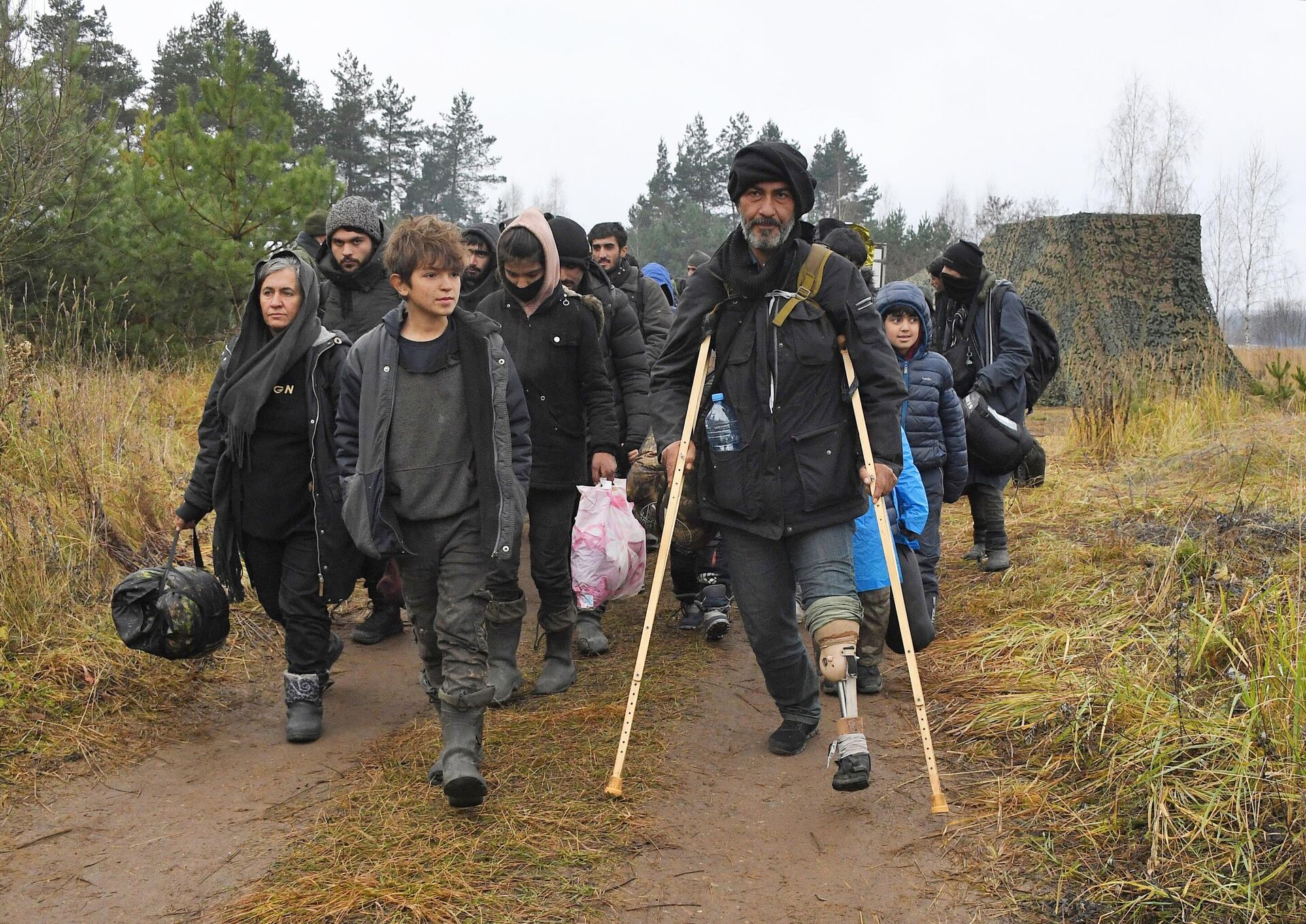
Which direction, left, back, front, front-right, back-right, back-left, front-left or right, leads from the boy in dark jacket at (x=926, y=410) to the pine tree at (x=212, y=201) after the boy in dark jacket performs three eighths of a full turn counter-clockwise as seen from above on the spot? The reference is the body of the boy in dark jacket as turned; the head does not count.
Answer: back-left

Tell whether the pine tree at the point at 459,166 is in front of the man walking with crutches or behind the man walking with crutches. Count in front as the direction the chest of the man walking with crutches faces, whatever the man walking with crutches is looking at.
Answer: behind

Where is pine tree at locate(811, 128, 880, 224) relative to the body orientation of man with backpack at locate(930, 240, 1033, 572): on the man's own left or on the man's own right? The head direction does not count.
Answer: on the man's own right

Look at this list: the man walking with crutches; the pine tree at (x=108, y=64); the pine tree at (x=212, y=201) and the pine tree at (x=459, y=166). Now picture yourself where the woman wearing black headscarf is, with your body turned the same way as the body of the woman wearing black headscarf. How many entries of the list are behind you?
3

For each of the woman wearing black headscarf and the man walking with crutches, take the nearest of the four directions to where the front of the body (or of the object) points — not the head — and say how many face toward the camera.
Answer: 2

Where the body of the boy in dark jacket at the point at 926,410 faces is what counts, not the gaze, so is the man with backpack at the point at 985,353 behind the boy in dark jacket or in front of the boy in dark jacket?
behind

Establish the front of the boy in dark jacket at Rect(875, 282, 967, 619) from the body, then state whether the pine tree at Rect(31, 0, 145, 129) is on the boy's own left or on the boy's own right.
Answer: on the boy's own right
